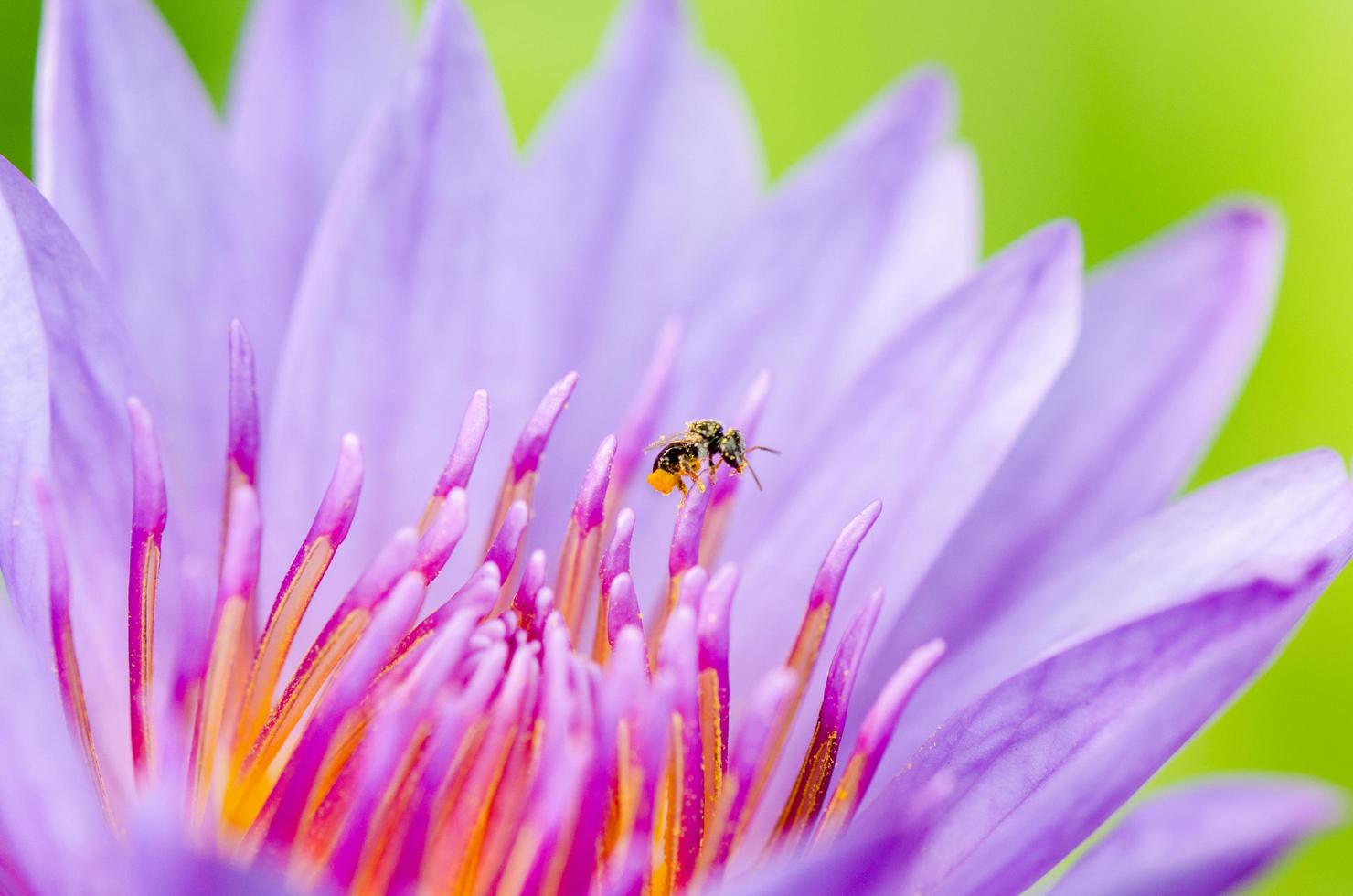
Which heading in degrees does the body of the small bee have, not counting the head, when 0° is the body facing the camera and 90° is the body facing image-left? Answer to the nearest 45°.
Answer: approximately 270°
